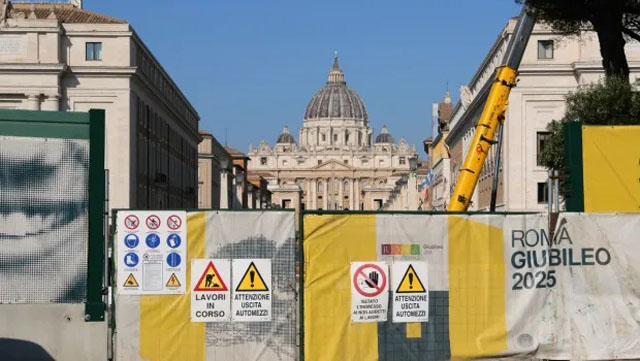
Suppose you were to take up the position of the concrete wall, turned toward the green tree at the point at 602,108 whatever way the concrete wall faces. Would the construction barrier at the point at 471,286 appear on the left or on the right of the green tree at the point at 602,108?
right

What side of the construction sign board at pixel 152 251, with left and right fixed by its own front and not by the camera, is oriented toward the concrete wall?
right

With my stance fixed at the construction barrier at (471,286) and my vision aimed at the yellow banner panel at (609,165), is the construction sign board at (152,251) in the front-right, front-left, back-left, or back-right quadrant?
back-left

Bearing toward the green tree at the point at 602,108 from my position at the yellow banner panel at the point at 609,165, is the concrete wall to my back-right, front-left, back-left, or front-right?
back-left

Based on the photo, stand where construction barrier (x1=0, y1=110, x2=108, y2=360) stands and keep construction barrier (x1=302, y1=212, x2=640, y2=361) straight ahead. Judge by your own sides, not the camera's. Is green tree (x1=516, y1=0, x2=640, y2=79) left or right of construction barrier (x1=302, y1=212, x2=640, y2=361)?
left

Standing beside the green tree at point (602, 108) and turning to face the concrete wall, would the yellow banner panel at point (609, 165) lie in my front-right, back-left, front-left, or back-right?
front-left

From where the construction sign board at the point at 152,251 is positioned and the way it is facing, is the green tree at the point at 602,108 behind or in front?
behind

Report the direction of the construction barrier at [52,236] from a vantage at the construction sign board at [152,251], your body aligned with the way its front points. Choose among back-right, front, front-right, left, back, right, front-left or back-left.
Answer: right

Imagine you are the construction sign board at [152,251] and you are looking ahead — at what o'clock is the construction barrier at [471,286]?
The construction barrier is roughly at 9 o'clock from the construction sign board.

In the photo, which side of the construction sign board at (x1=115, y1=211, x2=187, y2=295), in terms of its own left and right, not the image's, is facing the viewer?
front

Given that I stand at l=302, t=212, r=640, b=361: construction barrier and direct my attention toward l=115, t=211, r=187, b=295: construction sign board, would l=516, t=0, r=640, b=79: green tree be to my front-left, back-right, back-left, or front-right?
back-right

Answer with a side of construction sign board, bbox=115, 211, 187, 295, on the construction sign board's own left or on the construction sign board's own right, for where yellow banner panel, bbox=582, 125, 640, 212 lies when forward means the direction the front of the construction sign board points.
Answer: on the construction sign board's own left

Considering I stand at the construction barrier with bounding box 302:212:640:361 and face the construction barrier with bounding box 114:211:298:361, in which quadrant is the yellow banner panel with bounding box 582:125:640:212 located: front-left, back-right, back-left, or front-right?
back-right
